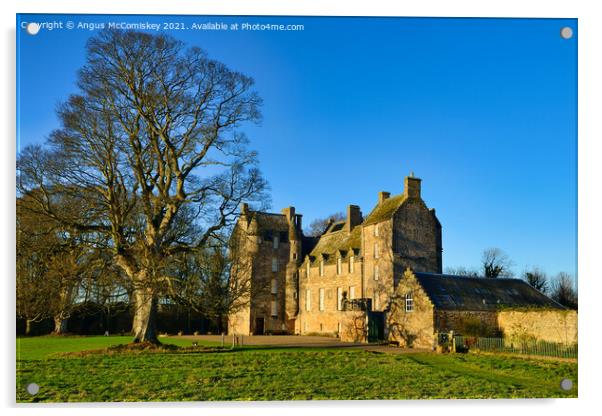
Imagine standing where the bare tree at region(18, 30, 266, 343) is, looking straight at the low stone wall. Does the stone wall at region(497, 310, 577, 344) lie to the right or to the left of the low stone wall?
right

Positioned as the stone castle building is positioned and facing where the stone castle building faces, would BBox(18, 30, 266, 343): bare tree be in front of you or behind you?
in front

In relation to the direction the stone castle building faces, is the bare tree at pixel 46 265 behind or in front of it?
in front

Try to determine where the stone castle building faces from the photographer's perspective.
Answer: facing the viewer and to the left of the viewer
